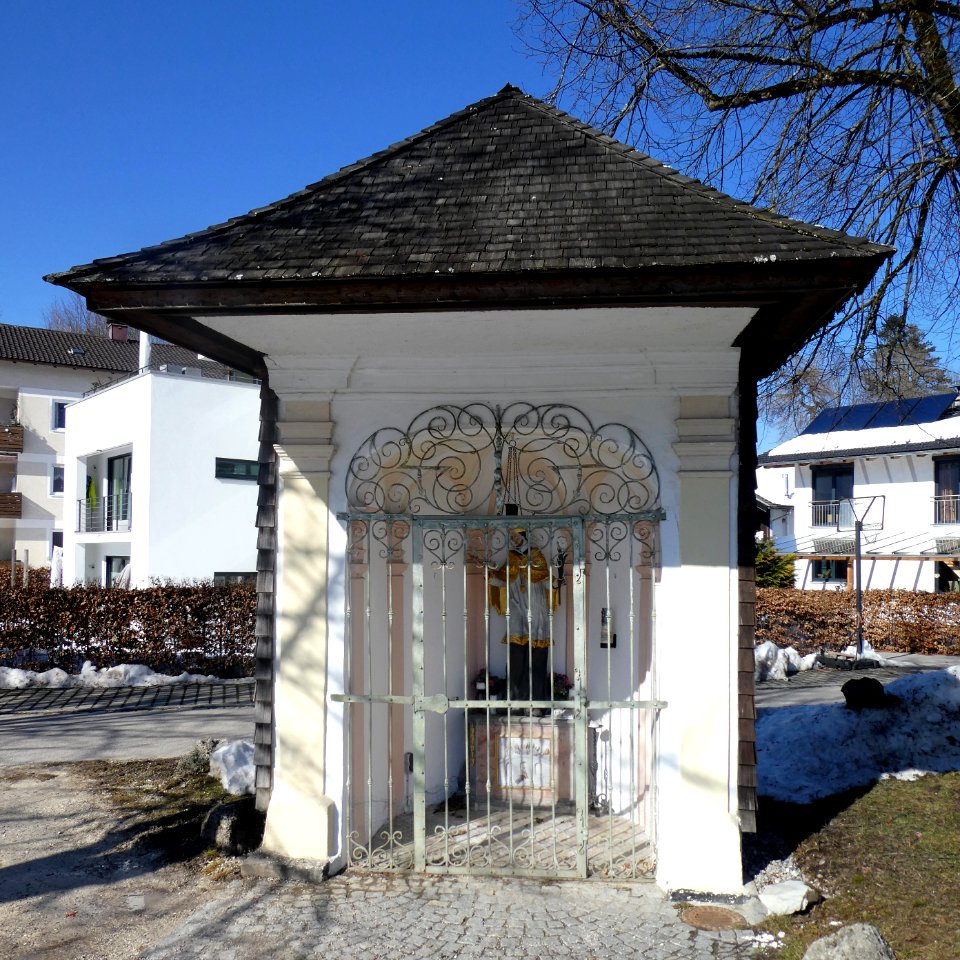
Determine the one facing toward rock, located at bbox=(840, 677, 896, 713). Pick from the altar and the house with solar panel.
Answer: the house with solar panel

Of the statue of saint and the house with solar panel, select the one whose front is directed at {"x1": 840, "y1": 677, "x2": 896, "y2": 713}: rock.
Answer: the house with solar panel

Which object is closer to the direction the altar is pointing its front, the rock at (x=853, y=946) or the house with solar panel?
the rock

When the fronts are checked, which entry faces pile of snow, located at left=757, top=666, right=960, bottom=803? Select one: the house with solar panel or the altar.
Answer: the house with solar panel

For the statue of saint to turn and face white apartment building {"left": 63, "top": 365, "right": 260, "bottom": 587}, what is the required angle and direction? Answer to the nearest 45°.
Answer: approximately 135° to its right

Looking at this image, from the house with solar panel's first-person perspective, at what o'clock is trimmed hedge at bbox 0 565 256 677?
The trimmed hedge is roughly at 1 o'clock from the house with solar panel.

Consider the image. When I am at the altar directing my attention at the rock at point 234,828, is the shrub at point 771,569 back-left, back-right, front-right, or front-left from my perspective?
back-right

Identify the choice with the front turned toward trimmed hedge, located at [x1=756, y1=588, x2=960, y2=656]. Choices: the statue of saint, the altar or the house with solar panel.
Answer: the house with solar panel

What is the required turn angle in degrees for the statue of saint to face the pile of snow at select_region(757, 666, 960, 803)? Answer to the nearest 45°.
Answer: approximately 90° to its left
